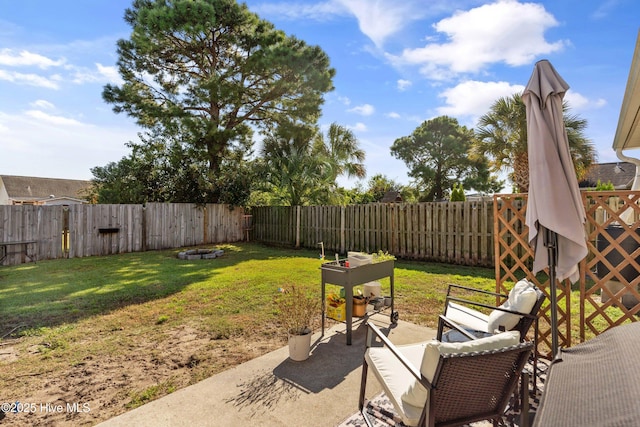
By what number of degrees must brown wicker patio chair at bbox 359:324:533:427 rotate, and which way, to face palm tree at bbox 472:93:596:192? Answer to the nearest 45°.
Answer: approximately 45° to its right

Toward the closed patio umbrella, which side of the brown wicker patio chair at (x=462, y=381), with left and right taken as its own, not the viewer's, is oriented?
right

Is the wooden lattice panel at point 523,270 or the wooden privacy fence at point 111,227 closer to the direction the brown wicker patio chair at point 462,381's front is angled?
the wooden privacy fence

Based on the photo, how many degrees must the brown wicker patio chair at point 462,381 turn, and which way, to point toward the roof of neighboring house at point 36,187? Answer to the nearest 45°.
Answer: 0° — it already faces it

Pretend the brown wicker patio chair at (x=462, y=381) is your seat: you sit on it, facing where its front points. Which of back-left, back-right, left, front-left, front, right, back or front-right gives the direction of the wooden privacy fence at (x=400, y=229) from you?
front-right

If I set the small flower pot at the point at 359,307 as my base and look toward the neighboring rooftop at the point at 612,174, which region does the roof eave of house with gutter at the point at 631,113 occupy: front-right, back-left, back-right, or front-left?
front-right

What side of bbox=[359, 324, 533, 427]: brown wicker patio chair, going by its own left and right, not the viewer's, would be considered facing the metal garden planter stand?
front

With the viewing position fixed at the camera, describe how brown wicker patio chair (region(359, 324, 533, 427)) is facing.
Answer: facing away from the viewer and to the left of the viewer

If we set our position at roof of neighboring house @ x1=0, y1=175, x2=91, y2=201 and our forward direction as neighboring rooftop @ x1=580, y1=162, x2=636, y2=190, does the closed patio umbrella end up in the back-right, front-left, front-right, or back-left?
front-right

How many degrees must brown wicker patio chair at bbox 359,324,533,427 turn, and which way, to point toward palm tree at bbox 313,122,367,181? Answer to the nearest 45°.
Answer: approximately 45° to its right

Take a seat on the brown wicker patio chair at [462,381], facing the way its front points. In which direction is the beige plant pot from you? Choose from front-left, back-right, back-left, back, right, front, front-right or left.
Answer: front

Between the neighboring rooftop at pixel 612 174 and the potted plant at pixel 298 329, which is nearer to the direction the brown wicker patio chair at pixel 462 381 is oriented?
the potted plant

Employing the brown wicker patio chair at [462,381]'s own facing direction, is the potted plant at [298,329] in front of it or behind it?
in front

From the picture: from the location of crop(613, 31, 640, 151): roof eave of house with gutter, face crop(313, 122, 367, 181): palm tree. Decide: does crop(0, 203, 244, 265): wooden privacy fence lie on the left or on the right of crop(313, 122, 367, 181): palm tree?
left

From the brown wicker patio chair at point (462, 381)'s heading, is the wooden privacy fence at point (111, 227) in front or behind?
in front
